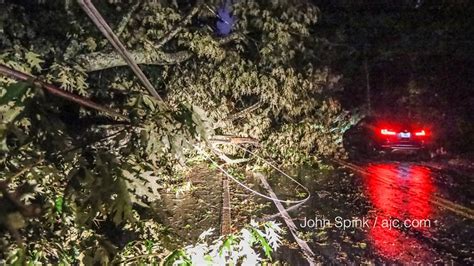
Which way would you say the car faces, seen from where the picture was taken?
facing away from the viewer and to the left of the viewer
